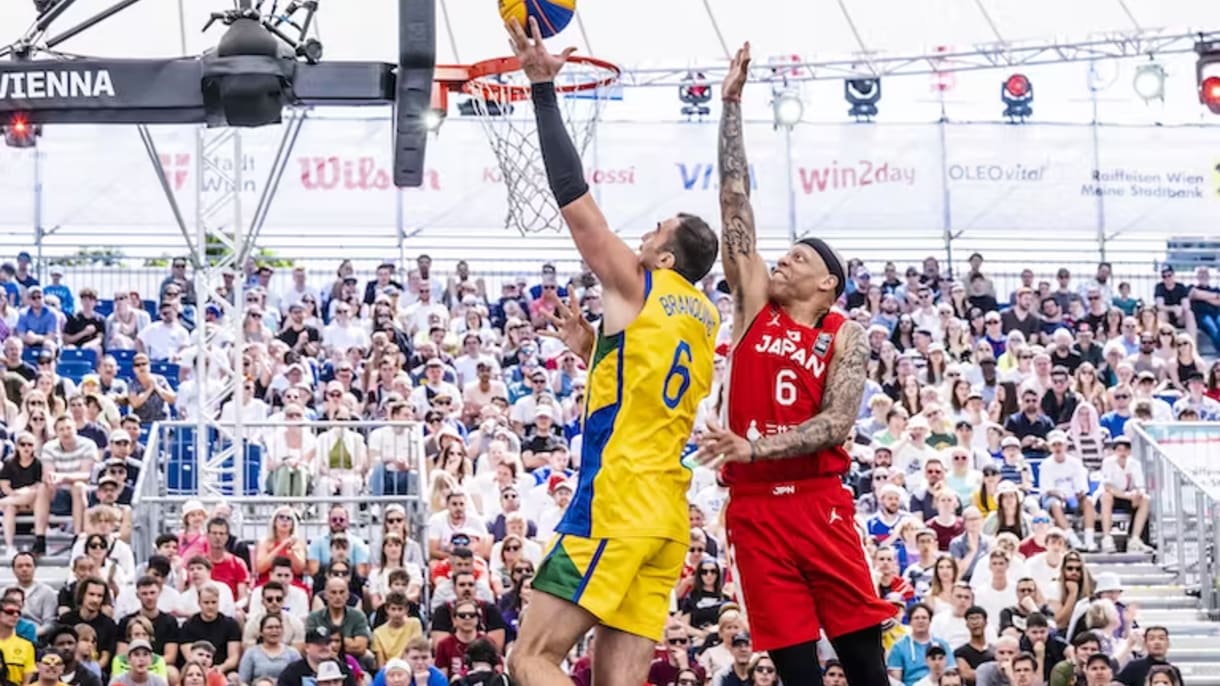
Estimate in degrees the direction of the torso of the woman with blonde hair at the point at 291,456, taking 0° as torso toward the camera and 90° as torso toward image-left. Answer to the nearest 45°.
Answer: approximately 0°

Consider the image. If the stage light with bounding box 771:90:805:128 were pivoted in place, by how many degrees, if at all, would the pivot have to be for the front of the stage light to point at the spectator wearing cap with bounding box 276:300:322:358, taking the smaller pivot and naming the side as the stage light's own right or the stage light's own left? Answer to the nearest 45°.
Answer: approximately 45° to the stage light's own right

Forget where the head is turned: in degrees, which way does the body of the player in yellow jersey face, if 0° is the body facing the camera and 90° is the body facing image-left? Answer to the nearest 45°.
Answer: approximately 135°

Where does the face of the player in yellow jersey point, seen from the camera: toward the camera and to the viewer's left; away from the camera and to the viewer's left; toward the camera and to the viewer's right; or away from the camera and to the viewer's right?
away from the camera and to the viewer's left

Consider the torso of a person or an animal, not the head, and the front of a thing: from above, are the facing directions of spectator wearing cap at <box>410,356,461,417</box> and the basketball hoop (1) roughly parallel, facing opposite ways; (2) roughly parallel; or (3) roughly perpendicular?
roughly perpendicular

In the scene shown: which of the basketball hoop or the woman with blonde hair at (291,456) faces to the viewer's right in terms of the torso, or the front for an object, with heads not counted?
the basketball hoop

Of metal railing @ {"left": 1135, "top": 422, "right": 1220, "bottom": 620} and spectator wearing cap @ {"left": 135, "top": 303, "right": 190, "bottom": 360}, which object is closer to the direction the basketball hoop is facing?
the metal railing

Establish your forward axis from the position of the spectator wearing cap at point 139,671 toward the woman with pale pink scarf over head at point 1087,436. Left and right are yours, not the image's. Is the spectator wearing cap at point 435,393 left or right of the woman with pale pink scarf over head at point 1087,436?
left

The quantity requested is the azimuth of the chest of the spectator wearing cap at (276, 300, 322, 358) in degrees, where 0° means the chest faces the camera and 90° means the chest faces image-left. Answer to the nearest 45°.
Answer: approximately 0°
